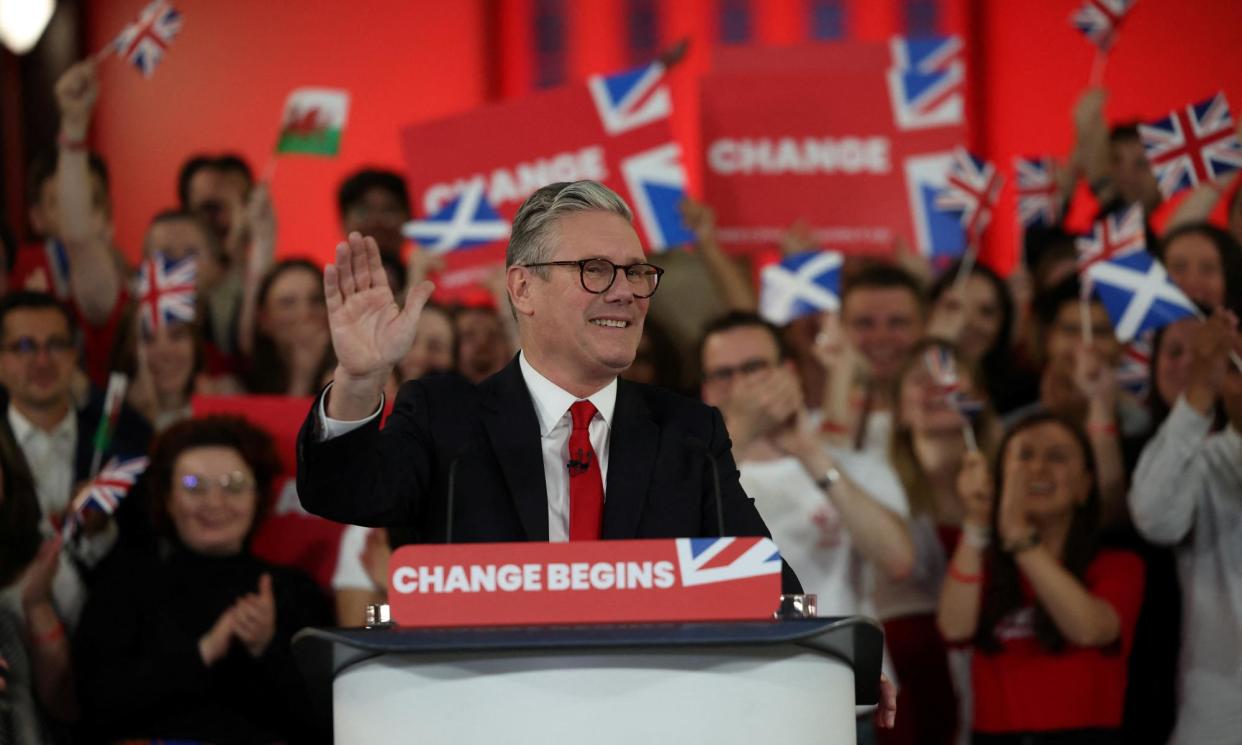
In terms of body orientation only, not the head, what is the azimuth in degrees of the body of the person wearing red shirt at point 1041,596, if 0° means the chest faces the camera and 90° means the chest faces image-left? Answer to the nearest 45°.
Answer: approximately 45°

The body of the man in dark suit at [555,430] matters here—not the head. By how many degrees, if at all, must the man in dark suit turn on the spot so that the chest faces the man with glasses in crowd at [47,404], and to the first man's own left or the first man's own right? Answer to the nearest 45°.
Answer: approximately 135° to the first man's own right

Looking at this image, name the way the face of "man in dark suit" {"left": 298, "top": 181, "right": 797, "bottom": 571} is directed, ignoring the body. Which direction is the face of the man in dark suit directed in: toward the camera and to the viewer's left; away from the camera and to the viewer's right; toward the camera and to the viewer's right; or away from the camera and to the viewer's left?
toward the camera and to the viewer's right

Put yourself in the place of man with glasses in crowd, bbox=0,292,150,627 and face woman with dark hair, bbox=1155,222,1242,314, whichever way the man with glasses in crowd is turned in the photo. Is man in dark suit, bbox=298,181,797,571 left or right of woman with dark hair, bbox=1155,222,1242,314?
right

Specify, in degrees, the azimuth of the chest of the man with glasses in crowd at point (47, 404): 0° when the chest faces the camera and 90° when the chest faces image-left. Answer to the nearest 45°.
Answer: approximately 0°

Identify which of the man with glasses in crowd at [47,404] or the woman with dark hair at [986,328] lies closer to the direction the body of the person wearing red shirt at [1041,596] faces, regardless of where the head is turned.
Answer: the man with glasses in crowd

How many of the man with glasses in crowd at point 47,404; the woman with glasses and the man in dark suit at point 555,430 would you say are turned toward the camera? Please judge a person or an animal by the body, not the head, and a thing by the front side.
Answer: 3

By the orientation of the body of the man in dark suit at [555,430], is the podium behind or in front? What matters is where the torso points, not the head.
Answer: in front
